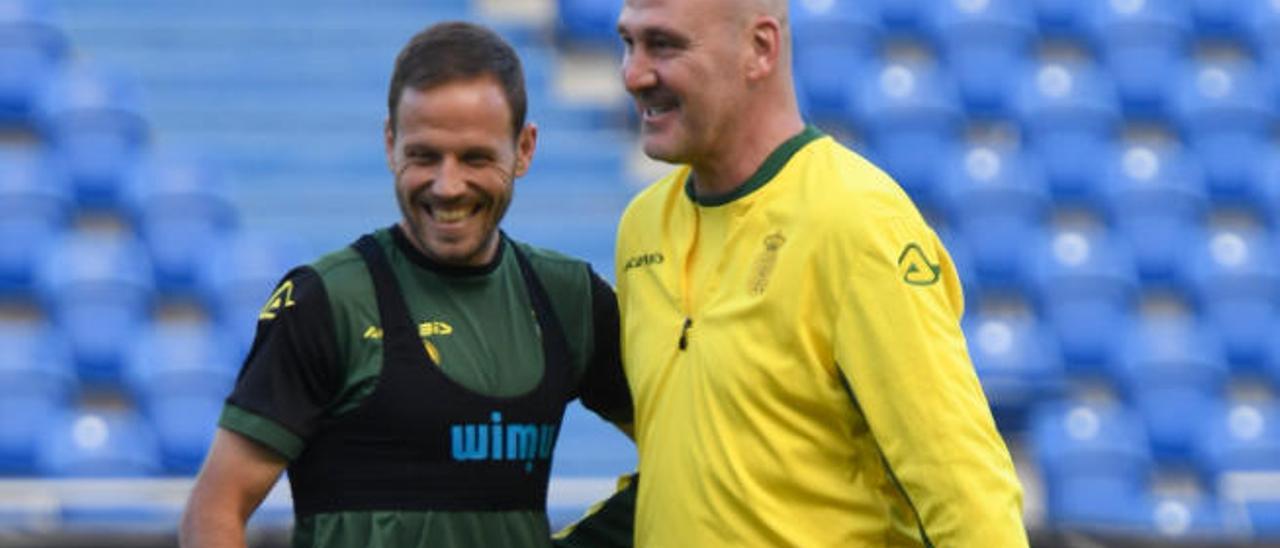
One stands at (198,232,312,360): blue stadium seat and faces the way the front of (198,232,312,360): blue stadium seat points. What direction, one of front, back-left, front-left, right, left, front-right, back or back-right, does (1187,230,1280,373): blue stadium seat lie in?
left

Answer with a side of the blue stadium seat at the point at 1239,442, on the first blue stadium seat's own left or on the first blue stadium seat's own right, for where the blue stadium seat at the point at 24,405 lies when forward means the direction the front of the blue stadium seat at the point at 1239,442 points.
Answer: on the first blue stadium seat's own right

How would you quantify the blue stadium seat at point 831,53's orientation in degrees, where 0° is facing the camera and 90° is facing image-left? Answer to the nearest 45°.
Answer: approximately 0°

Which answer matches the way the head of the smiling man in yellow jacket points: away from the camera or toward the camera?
toward the camera

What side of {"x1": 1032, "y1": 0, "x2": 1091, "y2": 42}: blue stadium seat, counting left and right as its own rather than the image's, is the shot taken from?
front

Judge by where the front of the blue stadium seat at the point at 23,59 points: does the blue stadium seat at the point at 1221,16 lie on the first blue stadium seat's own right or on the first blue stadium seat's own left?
on the first blue stadium seat's own left

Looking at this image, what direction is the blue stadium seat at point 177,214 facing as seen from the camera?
toward the camera

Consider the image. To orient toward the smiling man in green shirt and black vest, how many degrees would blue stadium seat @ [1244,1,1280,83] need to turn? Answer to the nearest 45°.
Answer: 0° — it already faces them

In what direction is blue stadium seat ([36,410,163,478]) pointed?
toward the camera

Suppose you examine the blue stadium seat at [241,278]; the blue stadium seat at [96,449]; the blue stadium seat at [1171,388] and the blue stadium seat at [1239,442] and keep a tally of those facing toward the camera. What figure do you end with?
4

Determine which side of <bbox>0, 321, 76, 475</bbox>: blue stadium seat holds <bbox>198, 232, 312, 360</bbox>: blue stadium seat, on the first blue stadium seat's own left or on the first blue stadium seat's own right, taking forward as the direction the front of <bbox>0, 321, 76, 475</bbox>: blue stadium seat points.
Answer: on the first blue stadium seat's own left
